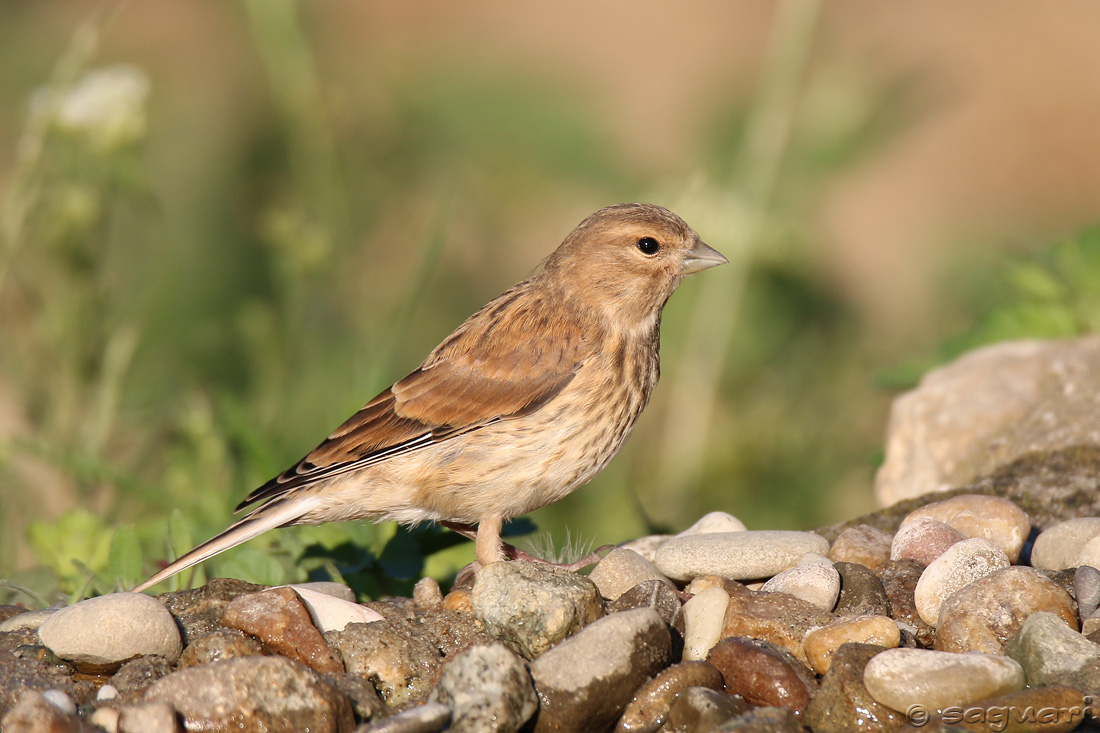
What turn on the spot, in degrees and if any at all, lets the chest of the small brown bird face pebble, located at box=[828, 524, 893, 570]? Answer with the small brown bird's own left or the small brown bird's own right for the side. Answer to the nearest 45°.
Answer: approximately 45° to the small brown bird's own right

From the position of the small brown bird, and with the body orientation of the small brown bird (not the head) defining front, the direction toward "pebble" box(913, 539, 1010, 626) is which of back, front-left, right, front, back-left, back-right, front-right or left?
front-right

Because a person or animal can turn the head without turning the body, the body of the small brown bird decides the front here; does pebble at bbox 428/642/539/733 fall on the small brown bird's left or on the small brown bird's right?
on the small brown bird's right

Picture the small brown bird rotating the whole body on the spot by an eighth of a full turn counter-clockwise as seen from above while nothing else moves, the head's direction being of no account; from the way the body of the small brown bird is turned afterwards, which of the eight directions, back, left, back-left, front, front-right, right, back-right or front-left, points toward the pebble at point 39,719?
back

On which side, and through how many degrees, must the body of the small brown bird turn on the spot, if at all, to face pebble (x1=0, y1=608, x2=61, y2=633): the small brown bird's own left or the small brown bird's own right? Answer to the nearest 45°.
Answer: approximately 135° to the small brown bird's own right

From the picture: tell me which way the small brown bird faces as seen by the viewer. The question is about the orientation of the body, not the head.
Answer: to the viewer's right

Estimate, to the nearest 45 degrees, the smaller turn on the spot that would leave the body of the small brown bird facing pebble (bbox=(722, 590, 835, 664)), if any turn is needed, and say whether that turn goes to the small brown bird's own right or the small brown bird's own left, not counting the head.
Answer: approximately 45° to the small brown bird's own right

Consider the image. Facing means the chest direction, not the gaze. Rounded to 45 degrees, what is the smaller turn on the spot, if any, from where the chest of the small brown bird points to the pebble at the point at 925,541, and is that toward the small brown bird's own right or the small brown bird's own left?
approximately 45° to the small brown bird's own right

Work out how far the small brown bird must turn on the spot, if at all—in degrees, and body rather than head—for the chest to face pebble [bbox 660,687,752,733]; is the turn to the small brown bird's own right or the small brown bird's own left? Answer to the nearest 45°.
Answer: approximately 90° to the small brown bird's own right

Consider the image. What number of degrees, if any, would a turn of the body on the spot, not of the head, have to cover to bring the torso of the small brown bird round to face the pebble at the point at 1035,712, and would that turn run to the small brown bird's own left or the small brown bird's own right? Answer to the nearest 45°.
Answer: approximately 45° to the small brown bird's own right

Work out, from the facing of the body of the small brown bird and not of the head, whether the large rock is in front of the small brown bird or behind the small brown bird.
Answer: in front

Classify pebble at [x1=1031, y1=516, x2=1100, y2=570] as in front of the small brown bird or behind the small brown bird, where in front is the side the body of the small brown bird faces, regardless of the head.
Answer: in front

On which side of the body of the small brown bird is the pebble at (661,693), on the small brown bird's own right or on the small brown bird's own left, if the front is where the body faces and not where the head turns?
on the small brown bird's own right

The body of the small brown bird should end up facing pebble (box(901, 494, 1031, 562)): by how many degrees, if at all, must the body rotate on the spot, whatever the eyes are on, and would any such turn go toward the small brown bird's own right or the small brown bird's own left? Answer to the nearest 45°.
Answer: approximately 45° to the small brown bird's own right

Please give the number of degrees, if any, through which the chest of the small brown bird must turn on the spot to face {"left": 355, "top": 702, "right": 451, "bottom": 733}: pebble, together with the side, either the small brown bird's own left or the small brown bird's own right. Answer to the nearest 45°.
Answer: approximately 90° to the small brown bird's own right
